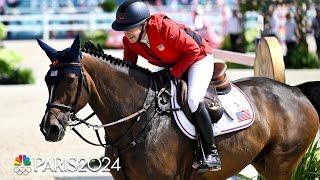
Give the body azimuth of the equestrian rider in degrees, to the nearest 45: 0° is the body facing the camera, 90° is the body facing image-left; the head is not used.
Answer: approximately 45°

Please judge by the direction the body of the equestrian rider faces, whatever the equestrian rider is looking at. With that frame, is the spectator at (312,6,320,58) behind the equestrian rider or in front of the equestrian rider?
behind

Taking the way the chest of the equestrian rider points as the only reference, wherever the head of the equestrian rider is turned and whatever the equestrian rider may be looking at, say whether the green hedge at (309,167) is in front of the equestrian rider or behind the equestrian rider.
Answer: behind

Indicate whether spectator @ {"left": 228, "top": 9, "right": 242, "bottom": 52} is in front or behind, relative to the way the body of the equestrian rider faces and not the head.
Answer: behind

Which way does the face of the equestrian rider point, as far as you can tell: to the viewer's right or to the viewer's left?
to the viewer's left
